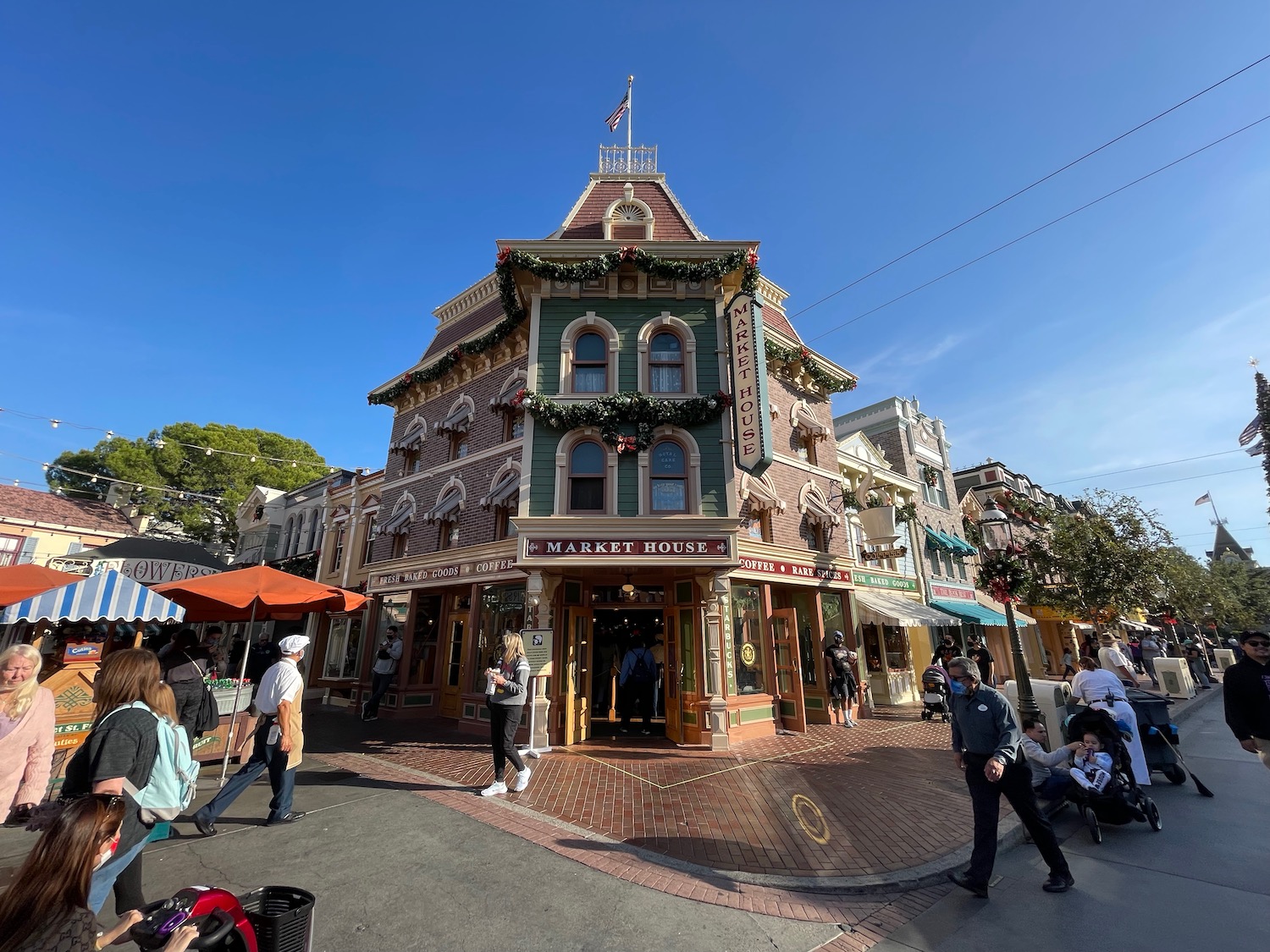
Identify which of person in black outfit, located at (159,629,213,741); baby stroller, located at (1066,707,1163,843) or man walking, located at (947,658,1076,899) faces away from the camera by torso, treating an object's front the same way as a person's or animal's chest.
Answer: the person in black outfit

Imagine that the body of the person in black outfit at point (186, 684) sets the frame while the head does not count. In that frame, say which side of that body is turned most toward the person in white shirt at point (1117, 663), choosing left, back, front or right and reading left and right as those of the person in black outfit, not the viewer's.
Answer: right

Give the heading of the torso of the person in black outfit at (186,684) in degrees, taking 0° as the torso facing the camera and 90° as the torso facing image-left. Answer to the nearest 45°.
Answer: approximately 180°

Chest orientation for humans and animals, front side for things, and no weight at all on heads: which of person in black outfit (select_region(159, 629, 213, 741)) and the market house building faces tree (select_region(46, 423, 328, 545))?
the person in black outfit

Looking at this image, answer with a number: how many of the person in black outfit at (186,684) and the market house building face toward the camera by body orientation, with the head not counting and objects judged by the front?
1

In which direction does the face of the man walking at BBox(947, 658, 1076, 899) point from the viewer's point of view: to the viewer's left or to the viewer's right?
to the viewer's left

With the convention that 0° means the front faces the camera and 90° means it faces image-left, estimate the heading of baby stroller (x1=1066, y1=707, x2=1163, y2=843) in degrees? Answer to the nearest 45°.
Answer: approximately 45°

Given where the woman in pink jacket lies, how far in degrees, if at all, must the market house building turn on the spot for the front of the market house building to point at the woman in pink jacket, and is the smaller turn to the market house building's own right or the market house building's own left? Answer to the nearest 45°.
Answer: approximately 45° to the market house building's own right

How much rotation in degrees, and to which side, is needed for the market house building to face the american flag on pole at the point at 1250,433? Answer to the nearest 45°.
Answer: approximately 90° to its left

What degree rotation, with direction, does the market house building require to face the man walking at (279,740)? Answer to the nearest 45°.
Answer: approximately 45° to its right

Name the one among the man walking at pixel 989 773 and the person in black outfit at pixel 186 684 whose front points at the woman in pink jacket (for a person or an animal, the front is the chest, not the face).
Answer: the man walking

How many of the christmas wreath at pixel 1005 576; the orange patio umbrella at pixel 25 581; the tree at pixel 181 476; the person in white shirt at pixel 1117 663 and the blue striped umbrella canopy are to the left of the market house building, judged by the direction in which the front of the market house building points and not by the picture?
2

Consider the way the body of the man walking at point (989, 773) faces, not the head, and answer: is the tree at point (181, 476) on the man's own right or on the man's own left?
on the man's own right

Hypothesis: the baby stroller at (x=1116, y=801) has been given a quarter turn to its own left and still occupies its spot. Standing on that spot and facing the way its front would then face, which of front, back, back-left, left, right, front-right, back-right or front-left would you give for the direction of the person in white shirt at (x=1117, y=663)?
back-left
